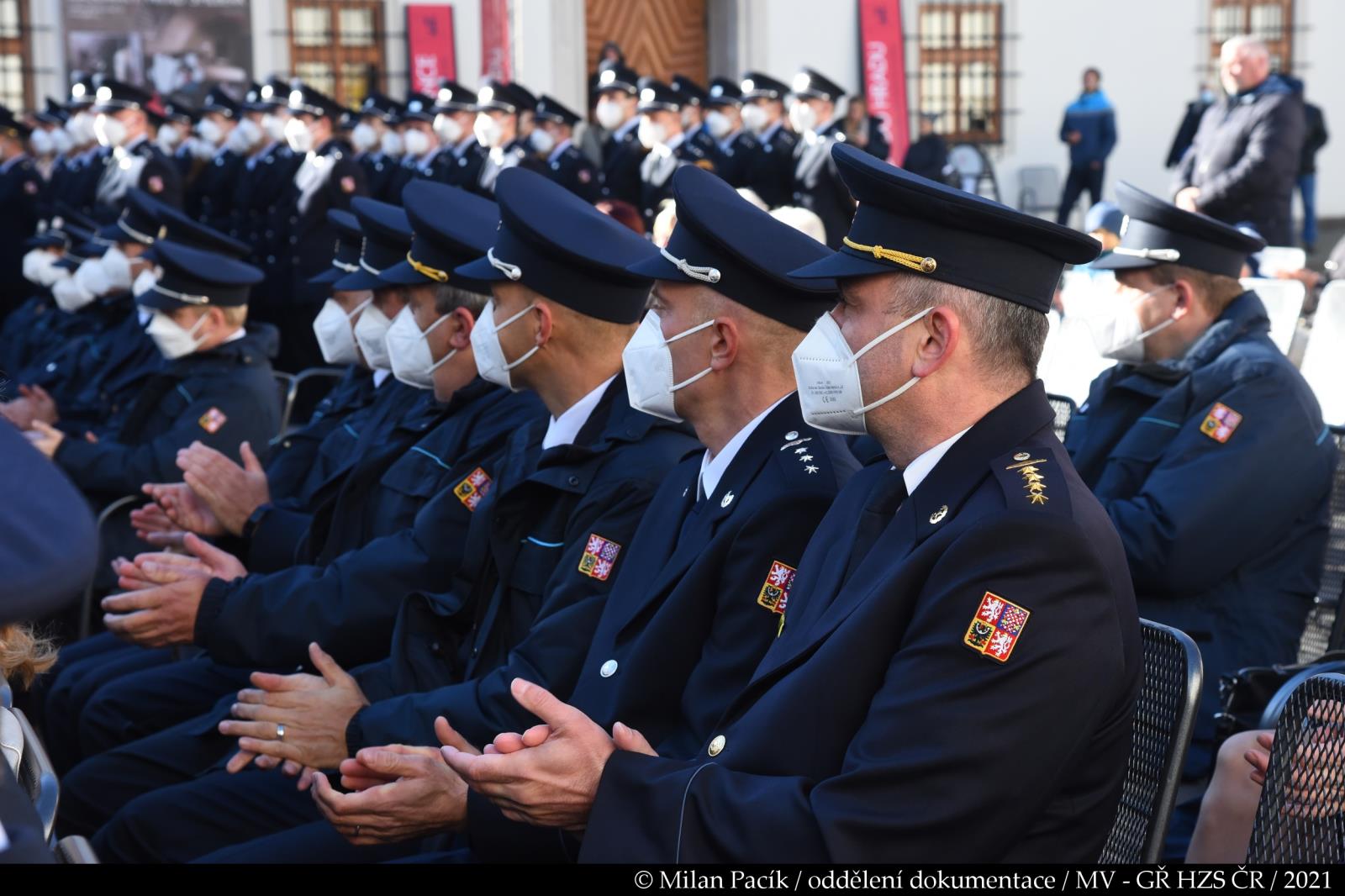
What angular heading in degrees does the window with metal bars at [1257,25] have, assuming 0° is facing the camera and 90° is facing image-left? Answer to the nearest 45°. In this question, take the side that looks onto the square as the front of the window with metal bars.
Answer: approximately 0°

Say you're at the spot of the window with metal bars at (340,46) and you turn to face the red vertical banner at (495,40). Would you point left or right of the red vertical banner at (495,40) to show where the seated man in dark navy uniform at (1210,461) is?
right

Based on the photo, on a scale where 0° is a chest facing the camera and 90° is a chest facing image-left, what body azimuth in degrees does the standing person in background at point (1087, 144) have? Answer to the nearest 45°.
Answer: approximately 0°

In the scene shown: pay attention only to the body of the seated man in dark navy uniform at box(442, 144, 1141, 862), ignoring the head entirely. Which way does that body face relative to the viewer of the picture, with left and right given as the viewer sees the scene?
facing to the left of the viewer

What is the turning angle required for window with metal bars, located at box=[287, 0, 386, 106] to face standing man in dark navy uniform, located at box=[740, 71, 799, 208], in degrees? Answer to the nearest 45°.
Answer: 0° — it already faces them

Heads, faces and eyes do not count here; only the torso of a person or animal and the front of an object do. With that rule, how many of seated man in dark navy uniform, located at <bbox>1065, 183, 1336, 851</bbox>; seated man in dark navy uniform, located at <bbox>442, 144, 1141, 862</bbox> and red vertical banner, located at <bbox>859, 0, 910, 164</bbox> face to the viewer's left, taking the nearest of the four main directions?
2

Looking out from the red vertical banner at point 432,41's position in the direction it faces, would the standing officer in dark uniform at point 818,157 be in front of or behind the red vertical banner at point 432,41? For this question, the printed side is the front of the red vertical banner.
in front

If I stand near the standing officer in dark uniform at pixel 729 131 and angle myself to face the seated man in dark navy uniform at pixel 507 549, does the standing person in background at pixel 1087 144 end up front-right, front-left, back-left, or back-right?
back-left

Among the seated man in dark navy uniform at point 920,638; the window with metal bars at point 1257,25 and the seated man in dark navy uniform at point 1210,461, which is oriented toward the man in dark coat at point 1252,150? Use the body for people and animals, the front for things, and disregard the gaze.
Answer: the window with metal bars

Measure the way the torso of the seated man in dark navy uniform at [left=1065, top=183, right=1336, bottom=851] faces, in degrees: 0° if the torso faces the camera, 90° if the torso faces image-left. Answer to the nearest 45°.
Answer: approximately 90°

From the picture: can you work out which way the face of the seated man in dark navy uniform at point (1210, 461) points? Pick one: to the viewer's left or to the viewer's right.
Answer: to the viewer's left

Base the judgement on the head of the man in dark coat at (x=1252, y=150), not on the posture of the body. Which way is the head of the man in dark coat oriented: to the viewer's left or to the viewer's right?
to the viewer's left
